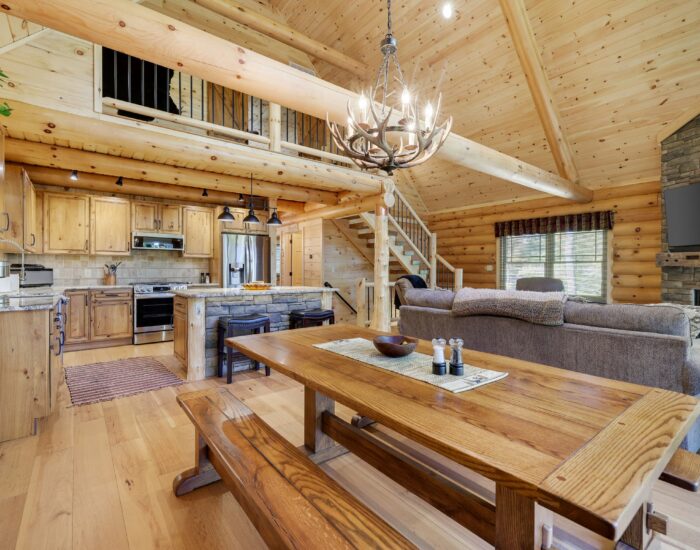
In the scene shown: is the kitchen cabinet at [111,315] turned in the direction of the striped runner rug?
yes

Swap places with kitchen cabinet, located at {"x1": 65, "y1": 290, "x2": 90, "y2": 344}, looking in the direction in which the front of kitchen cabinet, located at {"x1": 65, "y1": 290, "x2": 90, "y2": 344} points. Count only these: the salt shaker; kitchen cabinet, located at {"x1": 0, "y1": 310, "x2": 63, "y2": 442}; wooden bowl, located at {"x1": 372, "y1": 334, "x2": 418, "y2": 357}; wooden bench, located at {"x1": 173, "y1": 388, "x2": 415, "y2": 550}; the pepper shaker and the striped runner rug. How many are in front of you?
6

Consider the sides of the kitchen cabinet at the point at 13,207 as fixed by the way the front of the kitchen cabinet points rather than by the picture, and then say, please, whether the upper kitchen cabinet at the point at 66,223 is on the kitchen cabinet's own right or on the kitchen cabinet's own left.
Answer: on the kitchen cabinet's own left

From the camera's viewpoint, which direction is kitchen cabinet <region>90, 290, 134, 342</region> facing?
toward the camera

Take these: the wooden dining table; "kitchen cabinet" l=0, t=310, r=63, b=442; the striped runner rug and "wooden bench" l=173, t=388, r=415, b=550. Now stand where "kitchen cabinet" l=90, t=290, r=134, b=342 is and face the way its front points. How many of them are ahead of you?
4

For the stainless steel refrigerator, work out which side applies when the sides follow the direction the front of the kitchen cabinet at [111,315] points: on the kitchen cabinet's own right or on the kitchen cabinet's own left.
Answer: on the kitchen cabinet's own left

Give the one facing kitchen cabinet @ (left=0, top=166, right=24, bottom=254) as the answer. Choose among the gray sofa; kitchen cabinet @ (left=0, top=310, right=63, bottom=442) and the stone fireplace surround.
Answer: the stone fireplace surround

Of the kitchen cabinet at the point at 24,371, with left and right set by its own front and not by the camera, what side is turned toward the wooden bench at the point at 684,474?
front

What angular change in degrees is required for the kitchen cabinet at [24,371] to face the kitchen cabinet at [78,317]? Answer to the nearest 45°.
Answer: approximately 135° to its left

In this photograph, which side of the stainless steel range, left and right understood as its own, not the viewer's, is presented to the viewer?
front

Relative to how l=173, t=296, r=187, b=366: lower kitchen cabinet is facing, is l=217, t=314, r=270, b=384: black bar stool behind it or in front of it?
behind

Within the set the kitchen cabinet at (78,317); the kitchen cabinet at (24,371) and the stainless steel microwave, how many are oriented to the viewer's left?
0

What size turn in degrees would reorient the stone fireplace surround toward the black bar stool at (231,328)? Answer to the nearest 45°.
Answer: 0° — it already faces it

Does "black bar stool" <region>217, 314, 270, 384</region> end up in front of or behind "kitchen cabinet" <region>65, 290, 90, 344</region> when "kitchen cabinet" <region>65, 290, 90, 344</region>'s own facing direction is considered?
in front
